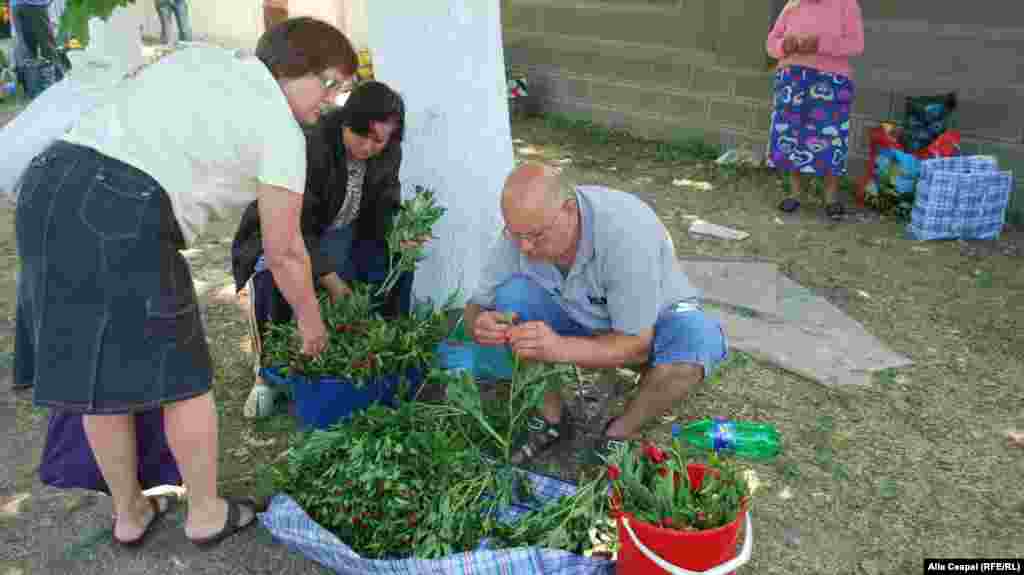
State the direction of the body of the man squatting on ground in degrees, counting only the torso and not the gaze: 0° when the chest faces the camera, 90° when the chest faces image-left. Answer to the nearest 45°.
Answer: approximately 45°

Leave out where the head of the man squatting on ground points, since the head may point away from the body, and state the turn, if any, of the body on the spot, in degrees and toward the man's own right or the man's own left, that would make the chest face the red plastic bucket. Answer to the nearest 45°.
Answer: approximately 45° to the man's own left

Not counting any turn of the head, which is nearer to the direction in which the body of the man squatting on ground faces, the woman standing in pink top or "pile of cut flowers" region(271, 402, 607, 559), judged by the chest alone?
the pile of cut flowers

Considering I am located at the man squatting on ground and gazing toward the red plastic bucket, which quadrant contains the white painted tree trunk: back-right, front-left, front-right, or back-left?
back-right

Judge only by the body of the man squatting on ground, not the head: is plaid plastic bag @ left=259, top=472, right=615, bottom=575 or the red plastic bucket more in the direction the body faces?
the plaid plastic bag

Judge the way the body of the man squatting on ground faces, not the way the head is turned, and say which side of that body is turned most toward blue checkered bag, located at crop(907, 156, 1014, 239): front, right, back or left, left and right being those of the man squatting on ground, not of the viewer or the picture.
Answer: back

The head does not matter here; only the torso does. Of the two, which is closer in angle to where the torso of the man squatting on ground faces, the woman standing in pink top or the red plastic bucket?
the red plastic bucket

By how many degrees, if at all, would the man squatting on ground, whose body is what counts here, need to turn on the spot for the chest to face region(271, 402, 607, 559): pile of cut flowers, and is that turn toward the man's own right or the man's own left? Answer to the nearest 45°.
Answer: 0° — they already face it

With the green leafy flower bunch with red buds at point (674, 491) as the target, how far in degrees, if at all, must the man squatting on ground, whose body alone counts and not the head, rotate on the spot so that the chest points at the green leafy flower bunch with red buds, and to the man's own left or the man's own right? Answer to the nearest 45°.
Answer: approximately 45° to the man's own left

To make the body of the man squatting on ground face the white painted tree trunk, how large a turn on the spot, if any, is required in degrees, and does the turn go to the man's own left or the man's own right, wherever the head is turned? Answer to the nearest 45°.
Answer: approximately 90° to the man's own right
